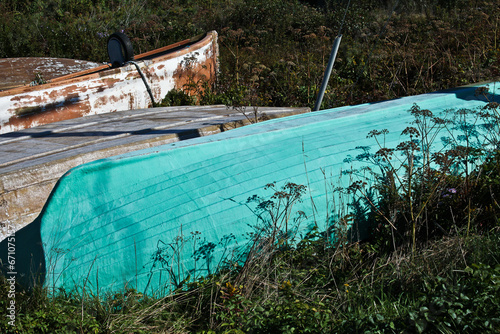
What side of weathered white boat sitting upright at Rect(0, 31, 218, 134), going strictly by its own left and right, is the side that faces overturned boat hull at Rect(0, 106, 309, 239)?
right

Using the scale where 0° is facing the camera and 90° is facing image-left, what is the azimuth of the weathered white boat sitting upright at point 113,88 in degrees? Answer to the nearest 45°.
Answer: approximately 270°

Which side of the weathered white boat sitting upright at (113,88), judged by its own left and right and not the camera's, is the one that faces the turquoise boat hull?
right
